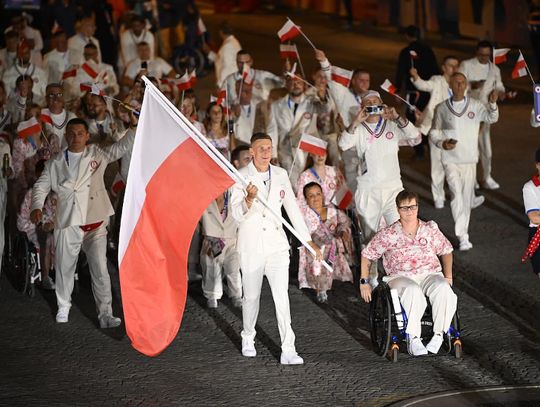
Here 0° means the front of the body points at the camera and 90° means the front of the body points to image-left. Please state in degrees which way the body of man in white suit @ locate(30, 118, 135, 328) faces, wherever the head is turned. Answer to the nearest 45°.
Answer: approximately 0°

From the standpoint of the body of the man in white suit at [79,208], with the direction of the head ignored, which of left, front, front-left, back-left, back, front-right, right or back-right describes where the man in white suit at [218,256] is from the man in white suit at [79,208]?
left

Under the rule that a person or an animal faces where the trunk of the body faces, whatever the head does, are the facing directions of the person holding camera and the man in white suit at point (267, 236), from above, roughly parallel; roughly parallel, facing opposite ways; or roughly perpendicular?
roughly parallel

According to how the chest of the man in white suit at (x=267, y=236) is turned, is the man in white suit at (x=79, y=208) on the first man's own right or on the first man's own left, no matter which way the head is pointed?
on the first man's own right

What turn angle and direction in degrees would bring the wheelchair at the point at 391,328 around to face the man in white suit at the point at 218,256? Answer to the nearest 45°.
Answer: approximately 180°

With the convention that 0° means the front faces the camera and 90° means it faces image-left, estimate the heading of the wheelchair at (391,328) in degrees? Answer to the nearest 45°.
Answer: approximately 315°

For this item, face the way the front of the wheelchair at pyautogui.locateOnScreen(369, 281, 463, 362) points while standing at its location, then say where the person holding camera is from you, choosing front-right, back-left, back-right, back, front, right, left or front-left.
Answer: back-left

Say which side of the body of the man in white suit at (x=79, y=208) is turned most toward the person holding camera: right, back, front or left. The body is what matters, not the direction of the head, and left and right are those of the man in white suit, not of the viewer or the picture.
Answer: left

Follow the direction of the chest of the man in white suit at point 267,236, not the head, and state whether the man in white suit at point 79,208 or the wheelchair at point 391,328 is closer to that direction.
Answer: the wheelchair

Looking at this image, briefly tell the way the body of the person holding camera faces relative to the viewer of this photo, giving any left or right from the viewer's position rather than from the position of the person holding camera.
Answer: facing the viewer

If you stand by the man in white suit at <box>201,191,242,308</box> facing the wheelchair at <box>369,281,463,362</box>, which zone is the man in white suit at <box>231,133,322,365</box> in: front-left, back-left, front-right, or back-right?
front-right
